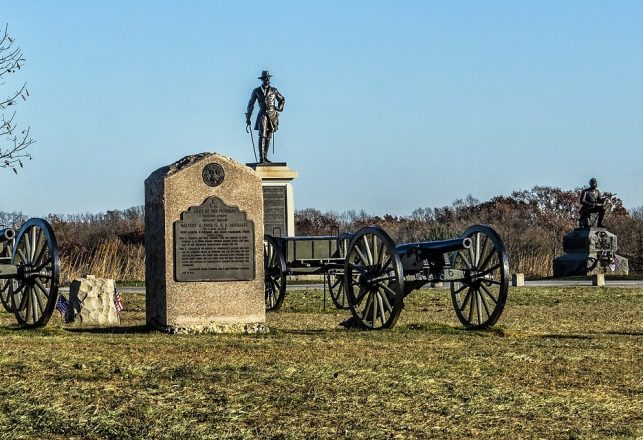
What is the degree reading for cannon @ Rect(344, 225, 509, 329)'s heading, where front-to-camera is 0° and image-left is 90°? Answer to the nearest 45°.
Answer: approximately 315°

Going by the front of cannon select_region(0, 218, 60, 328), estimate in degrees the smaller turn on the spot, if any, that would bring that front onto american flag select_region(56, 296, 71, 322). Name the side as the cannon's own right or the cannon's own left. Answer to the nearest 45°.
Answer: approximately 135° to the cannon's own left

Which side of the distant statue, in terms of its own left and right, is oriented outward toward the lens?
front

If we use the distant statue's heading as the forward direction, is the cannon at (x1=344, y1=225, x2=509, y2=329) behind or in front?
in front

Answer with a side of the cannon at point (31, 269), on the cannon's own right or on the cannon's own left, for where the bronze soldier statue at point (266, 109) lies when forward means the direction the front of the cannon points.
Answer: on the cannon's own left

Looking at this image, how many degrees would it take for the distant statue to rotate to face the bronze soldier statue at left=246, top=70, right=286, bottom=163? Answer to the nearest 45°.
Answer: approximately 45° to its right

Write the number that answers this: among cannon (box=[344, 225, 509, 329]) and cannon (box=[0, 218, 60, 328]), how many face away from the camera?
0

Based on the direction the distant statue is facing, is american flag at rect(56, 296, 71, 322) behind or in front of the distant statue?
in front

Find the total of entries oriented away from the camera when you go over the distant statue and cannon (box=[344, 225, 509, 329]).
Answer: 0

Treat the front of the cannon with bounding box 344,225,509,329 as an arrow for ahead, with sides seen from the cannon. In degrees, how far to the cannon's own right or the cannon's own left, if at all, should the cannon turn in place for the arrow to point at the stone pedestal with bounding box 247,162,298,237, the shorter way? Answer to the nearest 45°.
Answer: approximately 135° to the cannon's own left
